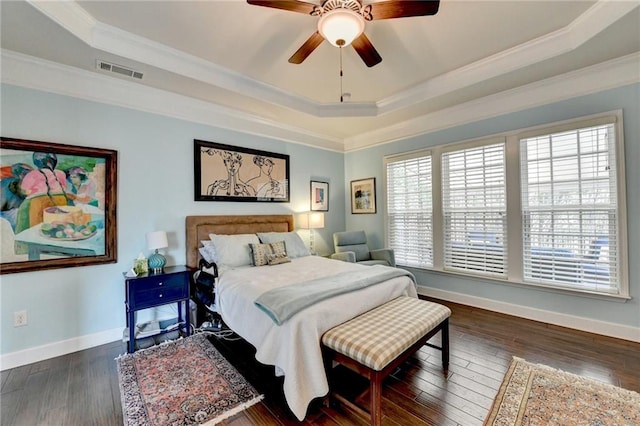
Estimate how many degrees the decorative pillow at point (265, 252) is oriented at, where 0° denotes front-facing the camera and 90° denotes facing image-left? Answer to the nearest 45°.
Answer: approximately 315°

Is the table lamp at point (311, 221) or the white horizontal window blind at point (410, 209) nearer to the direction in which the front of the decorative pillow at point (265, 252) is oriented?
the white horizontal window blind

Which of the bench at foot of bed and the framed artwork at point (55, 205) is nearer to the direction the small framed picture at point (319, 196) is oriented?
the bench at foot of bed

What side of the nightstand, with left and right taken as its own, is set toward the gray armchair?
left

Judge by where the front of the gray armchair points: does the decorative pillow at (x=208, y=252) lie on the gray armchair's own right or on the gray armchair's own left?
on the gray armchair's own right

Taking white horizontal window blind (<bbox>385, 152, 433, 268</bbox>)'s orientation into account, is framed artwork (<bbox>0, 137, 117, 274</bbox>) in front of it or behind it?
in front

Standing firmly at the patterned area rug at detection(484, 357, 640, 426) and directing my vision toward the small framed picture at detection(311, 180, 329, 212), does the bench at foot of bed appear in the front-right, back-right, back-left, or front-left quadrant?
front-left

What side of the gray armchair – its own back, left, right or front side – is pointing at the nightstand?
right

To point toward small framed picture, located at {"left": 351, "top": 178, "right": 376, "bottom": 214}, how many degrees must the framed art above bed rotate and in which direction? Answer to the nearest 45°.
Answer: approximately 45° to its left

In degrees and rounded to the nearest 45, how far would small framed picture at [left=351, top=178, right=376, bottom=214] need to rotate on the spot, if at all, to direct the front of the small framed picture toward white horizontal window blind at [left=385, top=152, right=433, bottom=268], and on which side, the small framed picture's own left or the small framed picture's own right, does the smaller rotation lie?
approximately 90° to the small framed picture's own left

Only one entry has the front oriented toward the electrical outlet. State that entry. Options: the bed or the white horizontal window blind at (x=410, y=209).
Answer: the white horizontal window blind

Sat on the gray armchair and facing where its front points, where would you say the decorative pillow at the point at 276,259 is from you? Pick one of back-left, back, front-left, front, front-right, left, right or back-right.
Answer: right

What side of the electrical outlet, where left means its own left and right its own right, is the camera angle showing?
front
